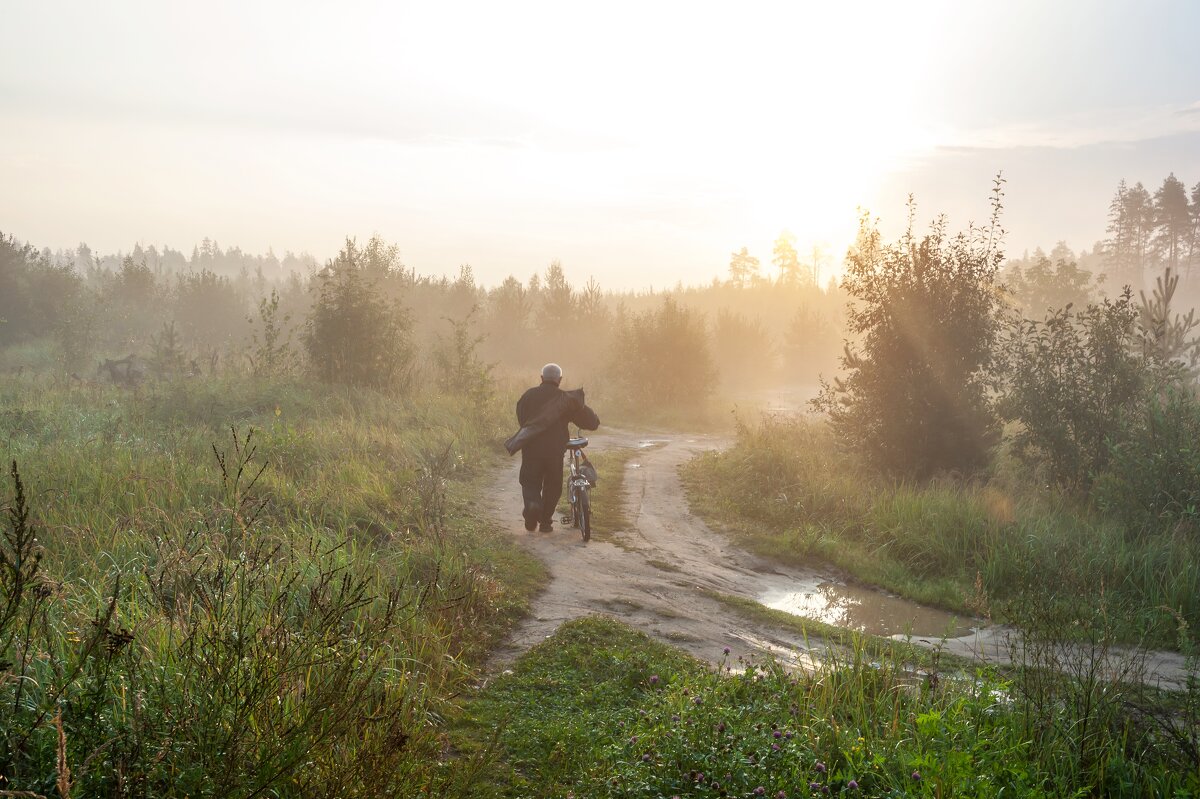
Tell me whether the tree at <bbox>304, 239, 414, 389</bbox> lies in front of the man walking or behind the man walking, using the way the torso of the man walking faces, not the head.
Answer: in front

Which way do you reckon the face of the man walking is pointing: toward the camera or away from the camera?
away from the camera

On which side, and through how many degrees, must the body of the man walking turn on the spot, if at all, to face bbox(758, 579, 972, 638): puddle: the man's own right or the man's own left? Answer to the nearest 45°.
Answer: approximately 135° to the man's own right

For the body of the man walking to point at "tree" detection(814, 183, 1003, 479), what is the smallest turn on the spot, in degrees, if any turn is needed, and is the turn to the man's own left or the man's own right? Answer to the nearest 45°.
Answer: approximately 45° to the man's own right

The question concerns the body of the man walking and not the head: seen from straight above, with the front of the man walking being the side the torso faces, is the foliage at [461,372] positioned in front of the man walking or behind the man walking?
in front

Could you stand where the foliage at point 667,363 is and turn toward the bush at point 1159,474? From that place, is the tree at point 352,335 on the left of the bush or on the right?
right

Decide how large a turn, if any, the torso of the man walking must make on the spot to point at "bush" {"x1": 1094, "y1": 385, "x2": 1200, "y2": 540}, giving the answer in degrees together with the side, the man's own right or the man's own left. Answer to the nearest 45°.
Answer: approximately 90° to the man's own right

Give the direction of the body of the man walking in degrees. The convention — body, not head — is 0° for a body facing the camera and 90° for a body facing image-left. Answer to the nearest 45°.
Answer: approximately 180°

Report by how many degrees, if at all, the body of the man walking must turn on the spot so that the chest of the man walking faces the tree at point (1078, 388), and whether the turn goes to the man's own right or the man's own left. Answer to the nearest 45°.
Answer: approximately 90° to the man's own right
